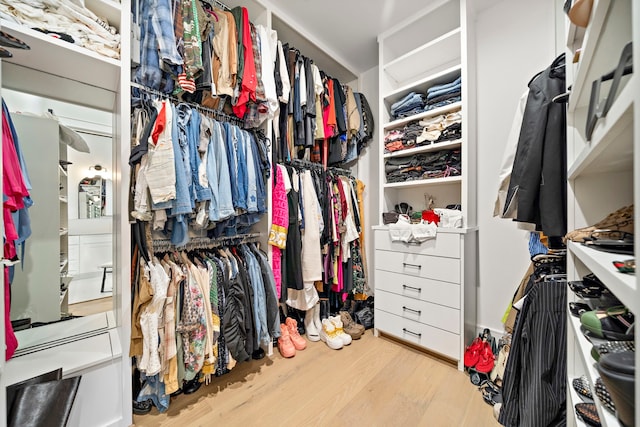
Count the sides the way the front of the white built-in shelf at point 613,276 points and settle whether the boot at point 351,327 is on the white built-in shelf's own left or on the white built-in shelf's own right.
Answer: on the white built-in shelf's own right

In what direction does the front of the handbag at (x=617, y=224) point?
to the viewer's left

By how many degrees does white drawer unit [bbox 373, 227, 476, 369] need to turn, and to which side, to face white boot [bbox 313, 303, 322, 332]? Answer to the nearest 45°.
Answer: approximately 45° to its right

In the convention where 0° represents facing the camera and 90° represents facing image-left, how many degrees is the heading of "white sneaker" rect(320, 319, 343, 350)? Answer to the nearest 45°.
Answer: approximately 315°

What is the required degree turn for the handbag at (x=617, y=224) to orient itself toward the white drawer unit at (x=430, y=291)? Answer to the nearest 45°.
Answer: approximately 45° to its right

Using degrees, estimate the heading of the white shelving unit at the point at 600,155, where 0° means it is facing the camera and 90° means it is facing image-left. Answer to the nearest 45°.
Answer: approximately 90°

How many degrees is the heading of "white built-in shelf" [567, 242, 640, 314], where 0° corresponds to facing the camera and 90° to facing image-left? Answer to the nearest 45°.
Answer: approximately 45°
